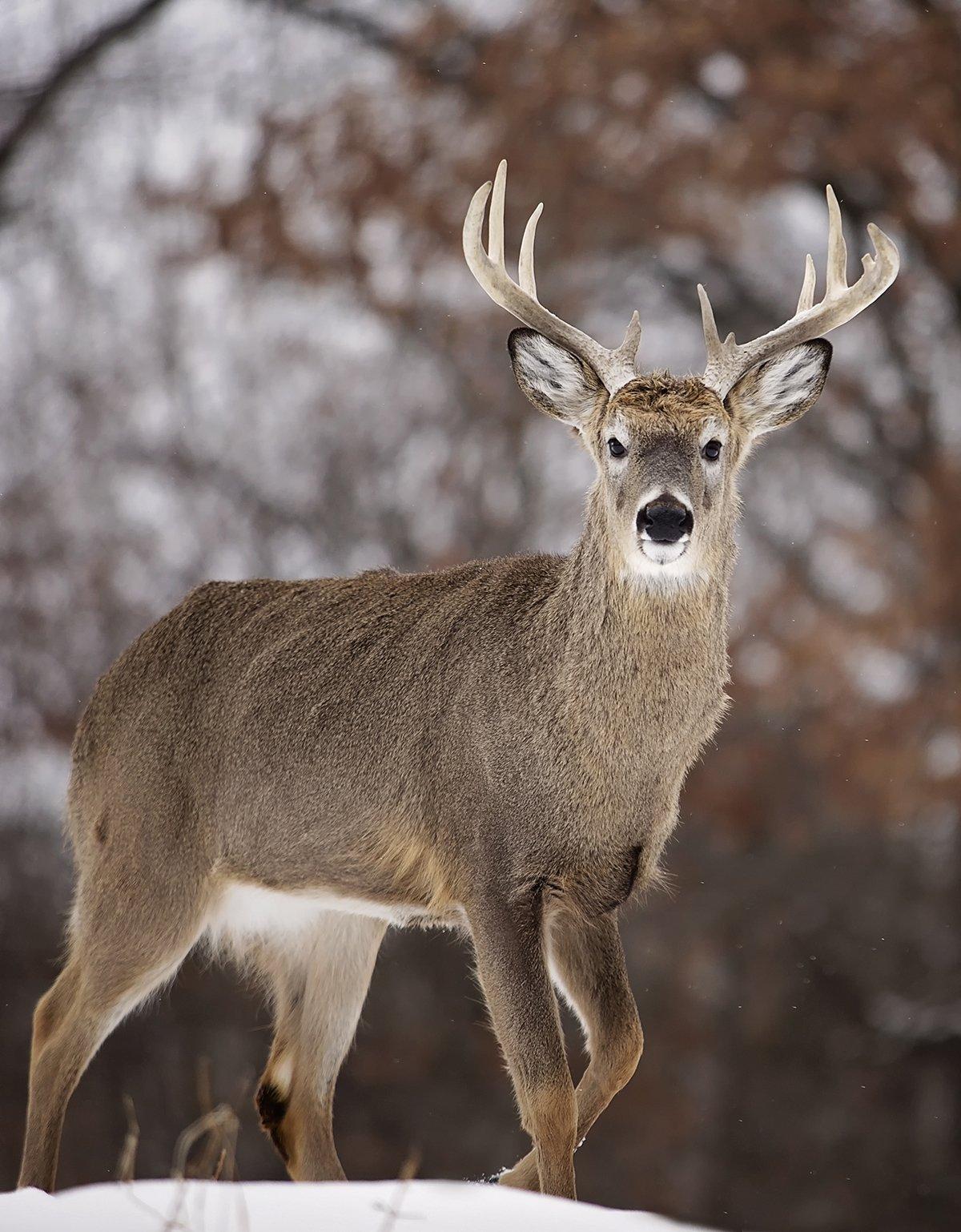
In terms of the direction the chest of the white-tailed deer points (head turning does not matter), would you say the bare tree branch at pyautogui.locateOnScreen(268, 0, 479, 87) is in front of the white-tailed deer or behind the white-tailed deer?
behind

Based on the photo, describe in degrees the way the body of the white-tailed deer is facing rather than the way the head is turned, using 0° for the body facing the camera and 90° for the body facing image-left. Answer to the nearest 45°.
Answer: approximately 315°

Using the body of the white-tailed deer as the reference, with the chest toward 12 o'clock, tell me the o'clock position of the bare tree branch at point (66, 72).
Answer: The bare tree branch is roughly at 7 o'clock from the white-tailed deer.
